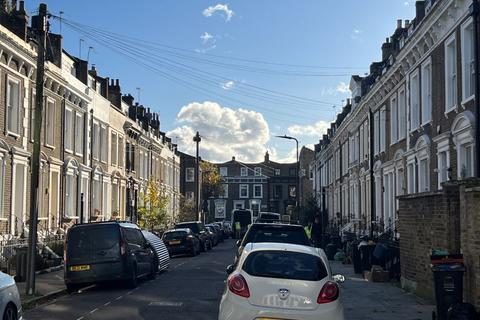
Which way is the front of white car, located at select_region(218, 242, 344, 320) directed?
away from the camera

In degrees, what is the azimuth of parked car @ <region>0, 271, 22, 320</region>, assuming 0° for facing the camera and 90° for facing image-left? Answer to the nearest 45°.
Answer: approximately 225°

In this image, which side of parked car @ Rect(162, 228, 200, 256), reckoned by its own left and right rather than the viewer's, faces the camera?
back

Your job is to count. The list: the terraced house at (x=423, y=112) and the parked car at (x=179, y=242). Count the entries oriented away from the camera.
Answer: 1

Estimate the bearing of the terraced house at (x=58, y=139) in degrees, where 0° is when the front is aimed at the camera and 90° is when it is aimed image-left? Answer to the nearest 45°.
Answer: approximately 315°

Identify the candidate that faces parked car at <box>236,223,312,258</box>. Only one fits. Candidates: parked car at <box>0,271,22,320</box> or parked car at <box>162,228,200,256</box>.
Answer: parked car at <box>0,271,22,320</box>

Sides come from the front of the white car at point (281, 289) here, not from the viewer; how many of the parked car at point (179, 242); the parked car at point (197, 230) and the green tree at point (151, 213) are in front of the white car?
3

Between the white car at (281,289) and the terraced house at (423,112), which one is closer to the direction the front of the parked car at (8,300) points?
the terraced house

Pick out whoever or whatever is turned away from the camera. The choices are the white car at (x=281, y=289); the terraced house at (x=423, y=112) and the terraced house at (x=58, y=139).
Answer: the white car

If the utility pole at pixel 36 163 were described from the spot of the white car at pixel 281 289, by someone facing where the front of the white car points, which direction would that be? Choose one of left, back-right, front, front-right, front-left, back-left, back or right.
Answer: front-left

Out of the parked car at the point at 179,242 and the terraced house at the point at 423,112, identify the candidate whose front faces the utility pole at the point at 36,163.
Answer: the terraced house
